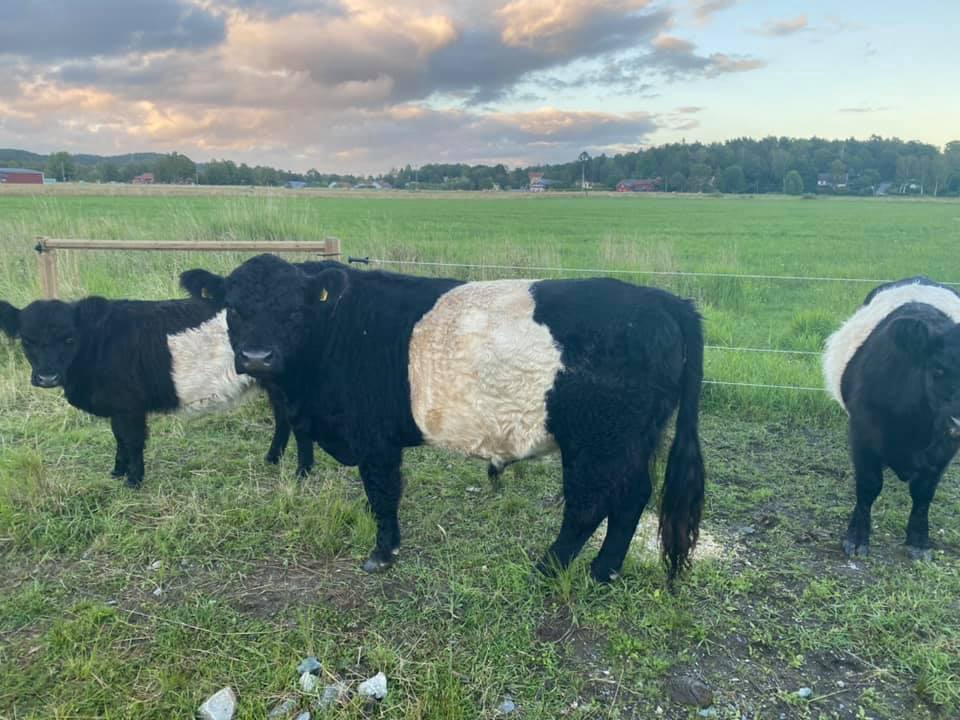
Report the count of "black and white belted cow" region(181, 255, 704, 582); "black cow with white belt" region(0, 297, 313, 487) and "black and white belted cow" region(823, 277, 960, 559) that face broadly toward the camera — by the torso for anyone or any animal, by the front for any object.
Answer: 1

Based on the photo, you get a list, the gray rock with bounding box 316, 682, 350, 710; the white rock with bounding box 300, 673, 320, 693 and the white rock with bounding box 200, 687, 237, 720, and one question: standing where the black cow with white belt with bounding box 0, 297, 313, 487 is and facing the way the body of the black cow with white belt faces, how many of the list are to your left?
3

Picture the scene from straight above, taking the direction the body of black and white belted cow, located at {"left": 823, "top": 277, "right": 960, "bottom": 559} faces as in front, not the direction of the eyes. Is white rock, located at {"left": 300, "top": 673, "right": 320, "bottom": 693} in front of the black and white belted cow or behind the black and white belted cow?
in front

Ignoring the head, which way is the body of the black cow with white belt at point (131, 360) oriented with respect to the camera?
to the viewer's left

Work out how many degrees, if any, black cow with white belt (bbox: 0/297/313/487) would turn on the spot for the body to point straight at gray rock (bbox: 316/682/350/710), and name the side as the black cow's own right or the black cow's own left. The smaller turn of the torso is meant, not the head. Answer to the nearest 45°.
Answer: approximately 90° to the black cow's own left

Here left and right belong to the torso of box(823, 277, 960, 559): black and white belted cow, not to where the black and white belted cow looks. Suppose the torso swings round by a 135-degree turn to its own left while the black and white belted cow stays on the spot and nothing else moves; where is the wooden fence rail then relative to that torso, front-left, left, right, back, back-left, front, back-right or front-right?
back-left

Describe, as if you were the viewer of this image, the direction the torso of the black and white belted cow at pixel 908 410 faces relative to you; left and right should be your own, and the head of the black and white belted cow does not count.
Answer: facing the viewer

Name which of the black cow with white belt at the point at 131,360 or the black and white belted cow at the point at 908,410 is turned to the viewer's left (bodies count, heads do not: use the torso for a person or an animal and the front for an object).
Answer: the black cow with white belt

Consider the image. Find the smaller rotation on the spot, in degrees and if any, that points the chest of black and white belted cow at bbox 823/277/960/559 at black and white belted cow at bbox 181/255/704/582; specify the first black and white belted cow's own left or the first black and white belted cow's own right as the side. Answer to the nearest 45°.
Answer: approximately 45° to the first black and white belted cow's own right

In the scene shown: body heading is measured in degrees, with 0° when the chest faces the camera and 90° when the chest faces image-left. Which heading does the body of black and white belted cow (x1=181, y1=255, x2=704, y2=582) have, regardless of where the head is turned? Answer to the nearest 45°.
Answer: approximately 90°
